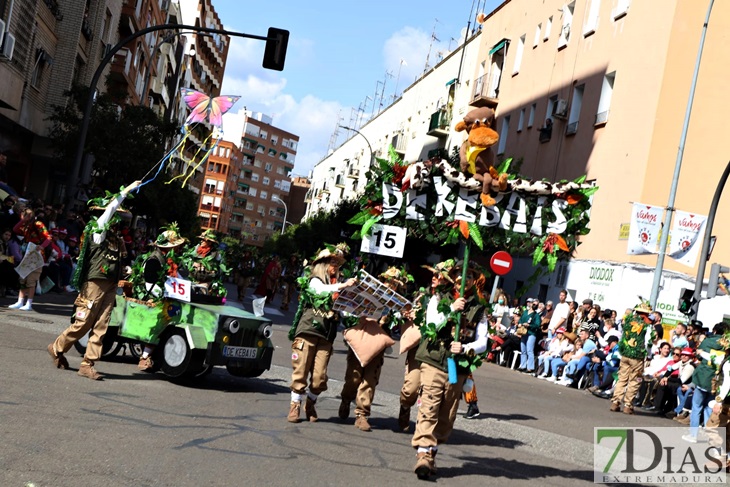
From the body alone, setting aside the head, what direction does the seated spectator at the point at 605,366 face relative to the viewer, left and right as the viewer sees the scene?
facing the viewer and to the left of the viewer

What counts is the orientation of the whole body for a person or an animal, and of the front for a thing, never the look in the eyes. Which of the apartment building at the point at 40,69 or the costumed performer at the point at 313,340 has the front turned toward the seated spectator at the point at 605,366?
the apartment building

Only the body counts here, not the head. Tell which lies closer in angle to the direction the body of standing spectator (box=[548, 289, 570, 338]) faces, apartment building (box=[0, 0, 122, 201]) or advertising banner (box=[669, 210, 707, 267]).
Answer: the apartment building

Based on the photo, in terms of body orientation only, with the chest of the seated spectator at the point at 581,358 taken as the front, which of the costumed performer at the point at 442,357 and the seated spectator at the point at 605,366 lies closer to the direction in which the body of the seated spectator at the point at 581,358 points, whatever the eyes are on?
the costumed performer

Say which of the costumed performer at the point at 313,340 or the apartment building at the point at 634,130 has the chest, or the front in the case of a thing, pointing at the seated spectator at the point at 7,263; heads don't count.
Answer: the apartment building

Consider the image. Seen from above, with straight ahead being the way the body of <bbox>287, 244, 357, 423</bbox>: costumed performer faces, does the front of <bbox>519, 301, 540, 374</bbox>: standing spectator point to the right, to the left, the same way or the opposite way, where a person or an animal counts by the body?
to the right
